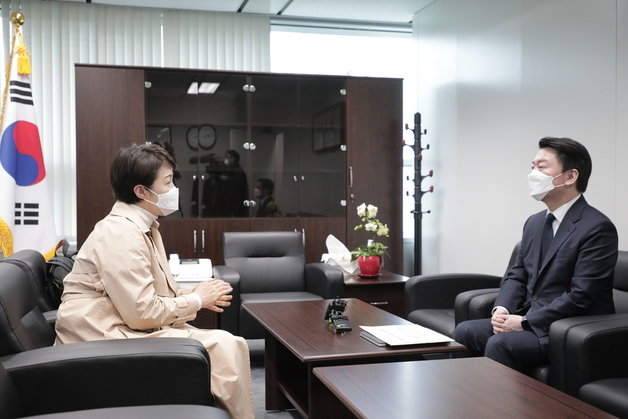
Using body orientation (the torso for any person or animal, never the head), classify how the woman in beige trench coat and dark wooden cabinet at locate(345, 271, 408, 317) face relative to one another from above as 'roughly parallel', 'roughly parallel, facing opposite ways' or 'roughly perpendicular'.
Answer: roughly perpendicular

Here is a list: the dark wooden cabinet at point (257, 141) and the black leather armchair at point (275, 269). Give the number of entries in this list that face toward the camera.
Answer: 2

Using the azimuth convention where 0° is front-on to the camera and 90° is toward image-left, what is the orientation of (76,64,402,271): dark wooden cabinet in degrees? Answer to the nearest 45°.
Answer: approximately 0°

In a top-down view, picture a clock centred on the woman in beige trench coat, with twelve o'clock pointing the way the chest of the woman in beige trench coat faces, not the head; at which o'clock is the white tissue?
The white tissue is roughly at 10 o'clock from the woman in beige trench coat.

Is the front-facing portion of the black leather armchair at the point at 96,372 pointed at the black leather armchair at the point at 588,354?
yes

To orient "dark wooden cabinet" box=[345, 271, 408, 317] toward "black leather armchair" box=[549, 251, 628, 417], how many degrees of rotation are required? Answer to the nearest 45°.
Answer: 0° — it already faces it

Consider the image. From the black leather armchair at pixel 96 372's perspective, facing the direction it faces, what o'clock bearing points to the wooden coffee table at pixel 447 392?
The wooden coffee table is roughly at 1 o'clock from the black leather armchair.

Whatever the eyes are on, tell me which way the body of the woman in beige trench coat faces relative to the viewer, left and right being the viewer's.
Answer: facing to the right of the viewer

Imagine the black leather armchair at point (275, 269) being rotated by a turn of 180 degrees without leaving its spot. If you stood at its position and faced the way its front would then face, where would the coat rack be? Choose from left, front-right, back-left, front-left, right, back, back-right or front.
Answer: front-right

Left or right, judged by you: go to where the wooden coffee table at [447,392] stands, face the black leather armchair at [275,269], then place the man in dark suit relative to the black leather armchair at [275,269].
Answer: right

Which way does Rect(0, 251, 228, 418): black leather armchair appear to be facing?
to the viewer's right
